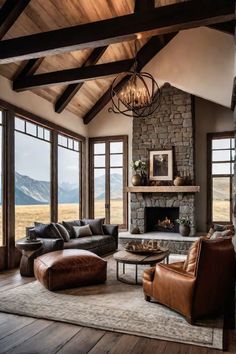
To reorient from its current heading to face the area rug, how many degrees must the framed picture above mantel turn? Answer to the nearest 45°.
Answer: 0° — it already faces it

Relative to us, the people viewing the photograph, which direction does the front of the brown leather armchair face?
facing away from the viewer and to the left of the viewer

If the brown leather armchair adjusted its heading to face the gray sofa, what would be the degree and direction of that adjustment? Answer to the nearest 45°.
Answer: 0° — it already faces it

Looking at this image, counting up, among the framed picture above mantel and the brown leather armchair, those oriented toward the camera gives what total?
1

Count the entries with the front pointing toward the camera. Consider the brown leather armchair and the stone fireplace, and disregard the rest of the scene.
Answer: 1

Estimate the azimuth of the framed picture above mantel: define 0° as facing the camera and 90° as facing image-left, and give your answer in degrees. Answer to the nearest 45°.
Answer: approximately 0°
